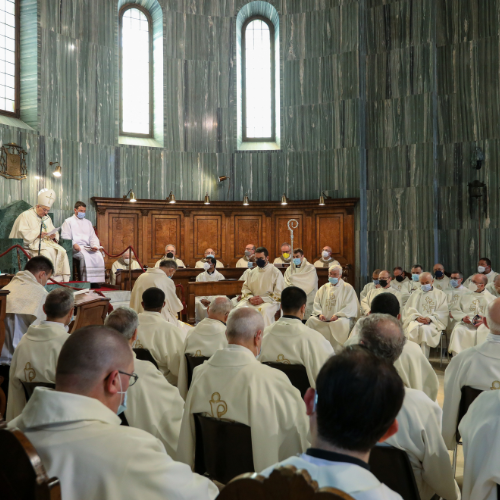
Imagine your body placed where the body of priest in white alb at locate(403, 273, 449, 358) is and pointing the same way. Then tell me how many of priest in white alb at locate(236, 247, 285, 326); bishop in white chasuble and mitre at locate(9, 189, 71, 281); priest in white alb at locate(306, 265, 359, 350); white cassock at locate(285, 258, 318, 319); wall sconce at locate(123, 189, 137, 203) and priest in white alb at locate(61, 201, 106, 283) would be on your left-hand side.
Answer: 0

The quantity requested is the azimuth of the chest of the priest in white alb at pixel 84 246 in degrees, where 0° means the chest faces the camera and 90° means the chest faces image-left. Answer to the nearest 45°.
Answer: approximately 315°

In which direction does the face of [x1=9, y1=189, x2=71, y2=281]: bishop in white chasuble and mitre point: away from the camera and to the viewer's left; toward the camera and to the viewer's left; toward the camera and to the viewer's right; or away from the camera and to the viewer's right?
toward the camera and to the viewer's right

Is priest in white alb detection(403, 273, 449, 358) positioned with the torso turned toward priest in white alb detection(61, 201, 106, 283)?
no

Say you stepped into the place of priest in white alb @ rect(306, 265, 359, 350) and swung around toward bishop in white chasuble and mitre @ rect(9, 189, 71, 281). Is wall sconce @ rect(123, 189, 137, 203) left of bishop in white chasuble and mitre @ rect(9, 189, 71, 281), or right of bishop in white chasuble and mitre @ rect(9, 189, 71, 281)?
right

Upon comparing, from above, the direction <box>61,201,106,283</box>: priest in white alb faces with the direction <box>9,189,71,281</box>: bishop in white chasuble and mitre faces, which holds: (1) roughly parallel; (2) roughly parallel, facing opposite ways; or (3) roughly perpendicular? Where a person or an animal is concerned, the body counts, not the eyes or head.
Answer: roughly parallel

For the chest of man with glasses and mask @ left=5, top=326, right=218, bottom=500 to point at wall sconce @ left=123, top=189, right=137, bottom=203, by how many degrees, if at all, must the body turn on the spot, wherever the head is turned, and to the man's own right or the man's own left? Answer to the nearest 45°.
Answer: approximately 45° to the man's own left

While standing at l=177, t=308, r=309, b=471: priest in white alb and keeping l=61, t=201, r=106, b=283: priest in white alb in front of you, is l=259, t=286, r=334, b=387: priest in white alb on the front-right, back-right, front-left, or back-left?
front-right

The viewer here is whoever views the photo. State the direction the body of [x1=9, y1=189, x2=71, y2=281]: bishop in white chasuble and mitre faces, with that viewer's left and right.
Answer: facing the viewer and to the right of the viewer

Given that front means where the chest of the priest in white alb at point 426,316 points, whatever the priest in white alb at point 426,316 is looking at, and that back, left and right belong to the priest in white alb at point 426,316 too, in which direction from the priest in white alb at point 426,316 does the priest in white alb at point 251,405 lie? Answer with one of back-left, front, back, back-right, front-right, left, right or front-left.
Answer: front

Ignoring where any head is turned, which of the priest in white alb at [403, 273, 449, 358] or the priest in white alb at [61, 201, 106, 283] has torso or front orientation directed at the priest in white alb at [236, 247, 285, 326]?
the priest in white alb at [61, 201, 106, 283]

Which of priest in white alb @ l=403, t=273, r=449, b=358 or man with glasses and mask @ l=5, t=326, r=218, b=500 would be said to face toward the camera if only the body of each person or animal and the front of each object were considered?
the priest in white alb

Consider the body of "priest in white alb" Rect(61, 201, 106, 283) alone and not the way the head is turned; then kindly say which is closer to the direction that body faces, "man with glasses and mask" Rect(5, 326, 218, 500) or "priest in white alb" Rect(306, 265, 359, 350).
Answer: the priest in white alb

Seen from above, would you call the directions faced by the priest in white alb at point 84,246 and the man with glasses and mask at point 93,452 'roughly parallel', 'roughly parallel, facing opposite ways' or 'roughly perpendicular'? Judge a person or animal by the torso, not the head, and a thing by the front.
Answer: roughly perpendicular

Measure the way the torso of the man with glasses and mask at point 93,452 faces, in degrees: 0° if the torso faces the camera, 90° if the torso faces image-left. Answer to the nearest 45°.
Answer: approximately 225°

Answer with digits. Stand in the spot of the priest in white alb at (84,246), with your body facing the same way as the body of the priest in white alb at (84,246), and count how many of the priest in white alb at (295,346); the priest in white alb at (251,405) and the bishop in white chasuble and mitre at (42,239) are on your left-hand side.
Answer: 0

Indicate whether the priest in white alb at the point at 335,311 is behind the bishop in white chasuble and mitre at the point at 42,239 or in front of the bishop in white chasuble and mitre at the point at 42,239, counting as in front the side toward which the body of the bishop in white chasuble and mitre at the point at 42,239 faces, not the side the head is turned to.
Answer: in front

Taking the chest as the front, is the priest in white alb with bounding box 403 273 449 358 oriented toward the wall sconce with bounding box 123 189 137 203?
no
